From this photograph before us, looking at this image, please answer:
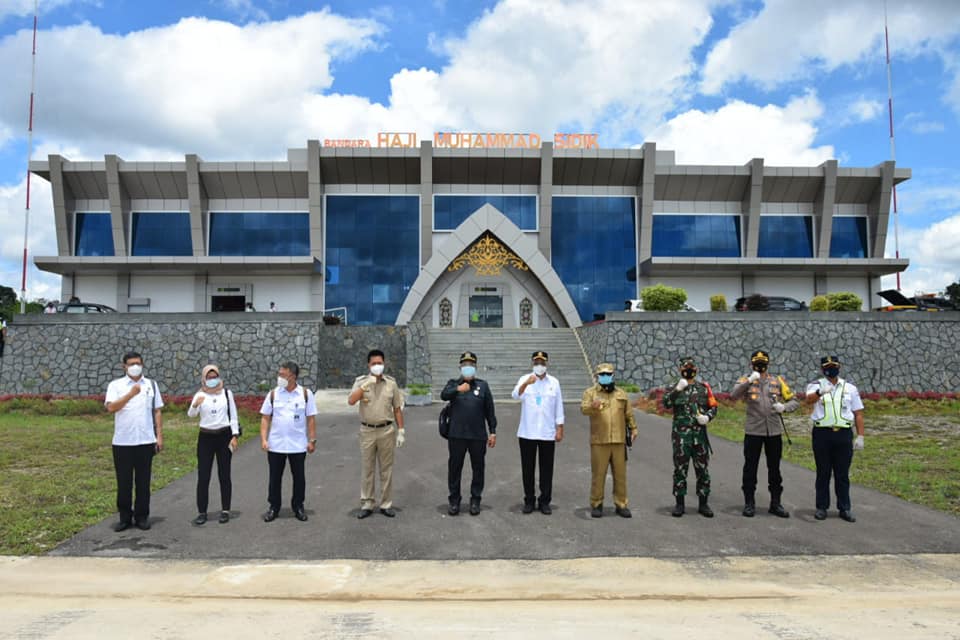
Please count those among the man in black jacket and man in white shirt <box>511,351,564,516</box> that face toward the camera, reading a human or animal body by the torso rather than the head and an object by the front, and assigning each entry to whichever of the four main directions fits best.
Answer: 2

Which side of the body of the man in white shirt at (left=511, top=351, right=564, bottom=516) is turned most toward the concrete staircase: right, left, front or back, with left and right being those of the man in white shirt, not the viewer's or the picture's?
back

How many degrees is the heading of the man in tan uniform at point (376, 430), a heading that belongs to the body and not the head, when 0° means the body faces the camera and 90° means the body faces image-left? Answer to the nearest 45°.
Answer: approximately 0°

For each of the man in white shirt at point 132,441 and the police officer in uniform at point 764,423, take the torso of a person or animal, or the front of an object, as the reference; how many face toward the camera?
2

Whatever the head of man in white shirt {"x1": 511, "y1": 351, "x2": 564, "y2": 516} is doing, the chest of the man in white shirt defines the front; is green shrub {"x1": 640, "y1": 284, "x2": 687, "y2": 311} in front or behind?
behind

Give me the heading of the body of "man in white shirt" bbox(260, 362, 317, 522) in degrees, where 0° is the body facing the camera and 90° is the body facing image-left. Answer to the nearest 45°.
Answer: approximately 0°

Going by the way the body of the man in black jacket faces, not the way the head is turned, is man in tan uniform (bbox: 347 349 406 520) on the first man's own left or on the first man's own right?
on the first man's own right

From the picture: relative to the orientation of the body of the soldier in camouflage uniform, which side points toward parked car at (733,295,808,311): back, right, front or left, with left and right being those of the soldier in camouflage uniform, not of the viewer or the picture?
back
